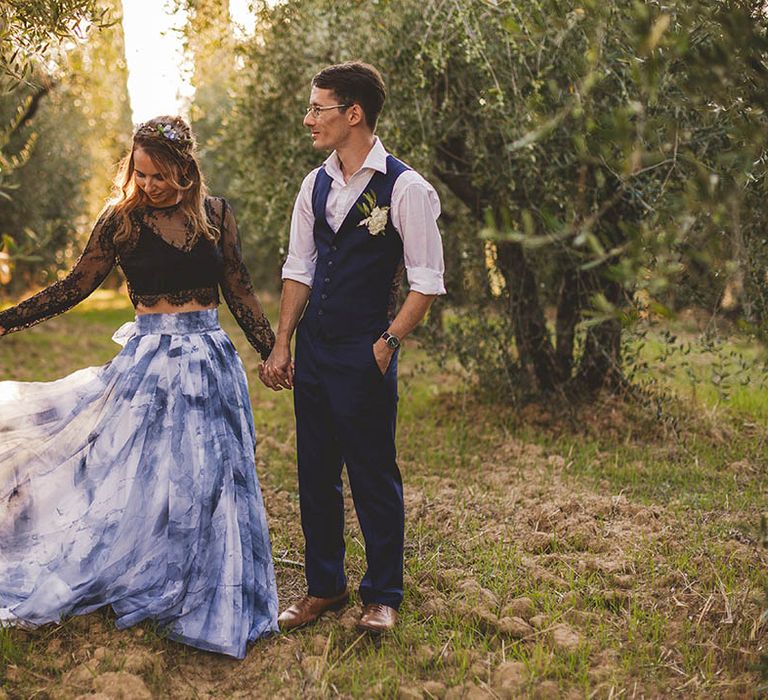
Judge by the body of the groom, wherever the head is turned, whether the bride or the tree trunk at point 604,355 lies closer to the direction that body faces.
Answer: the bride

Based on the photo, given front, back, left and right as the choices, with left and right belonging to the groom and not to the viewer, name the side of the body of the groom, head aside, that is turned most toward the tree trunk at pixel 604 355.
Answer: back

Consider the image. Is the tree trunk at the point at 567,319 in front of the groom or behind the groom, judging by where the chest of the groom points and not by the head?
behind

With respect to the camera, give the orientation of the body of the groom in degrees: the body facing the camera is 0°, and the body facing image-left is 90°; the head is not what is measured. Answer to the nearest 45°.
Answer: approximately 45°

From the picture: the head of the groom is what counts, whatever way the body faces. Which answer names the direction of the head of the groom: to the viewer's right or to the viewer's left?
to the viewer's left

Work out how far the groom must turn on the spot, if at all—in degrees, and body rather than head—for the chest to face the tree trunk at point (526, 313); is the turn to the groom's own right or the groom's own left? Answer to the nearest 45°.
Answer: approximately 135° to the groom's own right
